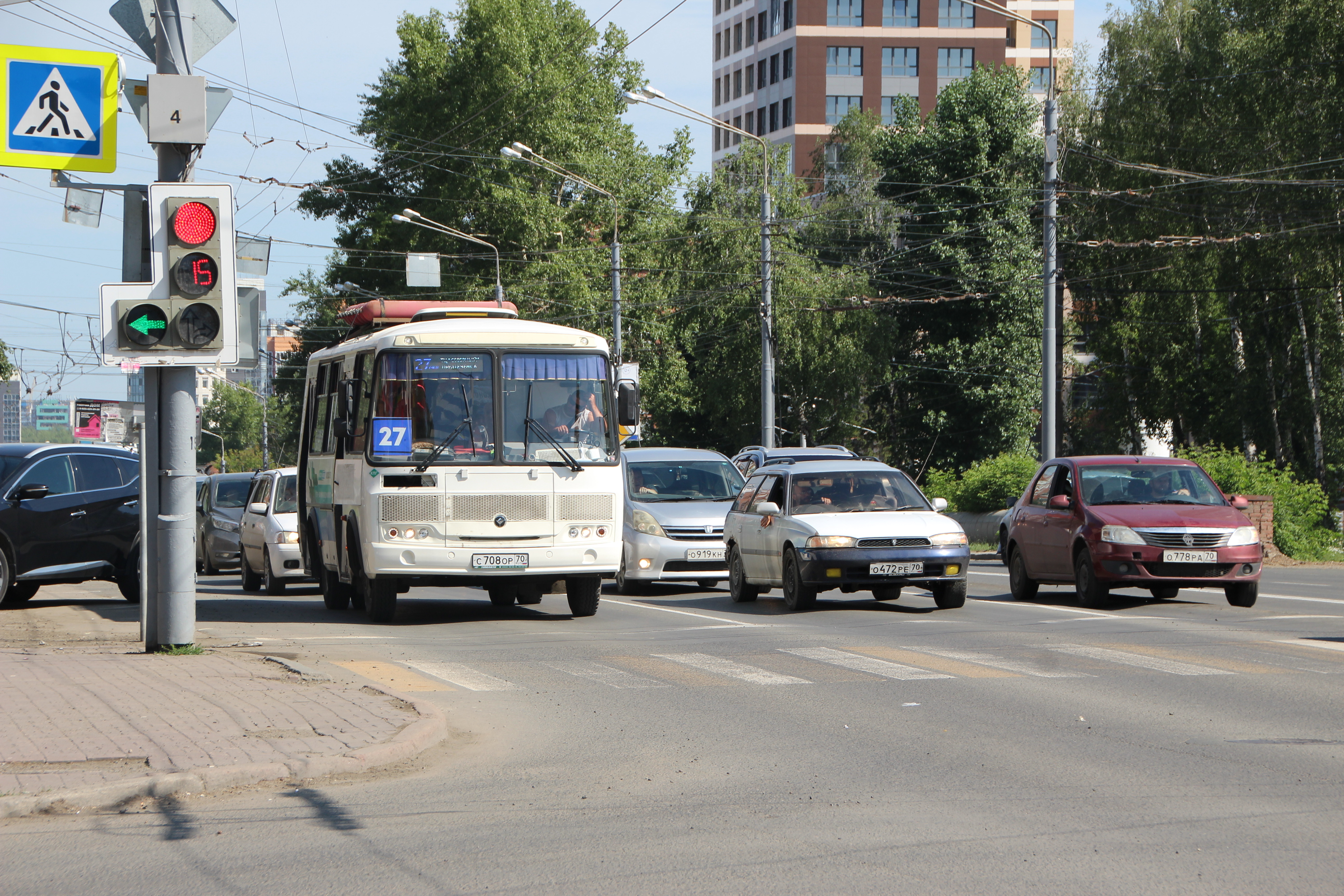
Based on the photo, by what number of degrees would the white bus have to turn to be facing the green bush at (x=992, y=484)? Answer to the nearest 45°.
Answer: approximately 135° to its left

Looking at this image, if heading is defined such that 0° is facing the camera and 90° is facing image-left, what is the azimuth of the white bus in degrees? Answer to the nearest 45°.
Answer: approximately 0°

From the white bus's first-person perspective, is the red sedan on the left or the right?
on its left

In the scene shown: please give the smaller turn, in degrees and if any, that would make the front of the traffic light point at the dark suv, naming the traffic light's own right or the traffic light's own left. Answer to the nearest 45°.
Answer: approximately 180°

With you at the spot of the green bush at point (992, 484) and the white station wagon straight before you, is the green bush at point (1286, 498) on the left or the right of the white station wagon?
left

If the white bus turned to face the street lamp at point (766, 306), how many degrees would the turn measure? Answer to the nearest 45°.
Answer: approximately 180°

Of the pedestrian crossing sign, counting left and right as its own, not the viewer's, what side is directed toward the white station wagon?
left

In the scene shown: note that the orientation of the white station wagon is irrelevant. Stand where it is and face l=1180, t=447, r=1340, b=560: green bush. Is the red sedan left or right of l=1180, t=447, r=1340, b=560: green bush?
right

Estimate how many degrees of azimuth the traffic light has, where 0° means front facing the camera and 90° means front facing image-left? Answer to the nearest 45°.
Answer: approximately 0°

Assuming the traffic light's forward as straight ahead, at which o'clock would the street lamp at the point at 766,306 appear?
The street lamp is roughly at 7 o'clock from the traffic light.

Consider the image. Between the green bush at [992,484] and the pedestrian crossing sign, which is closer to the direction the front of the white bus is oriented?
the pedestrian crossing sign

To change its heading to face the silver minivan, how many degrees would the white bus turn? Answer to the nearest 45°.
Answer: approximately 135° to its left
